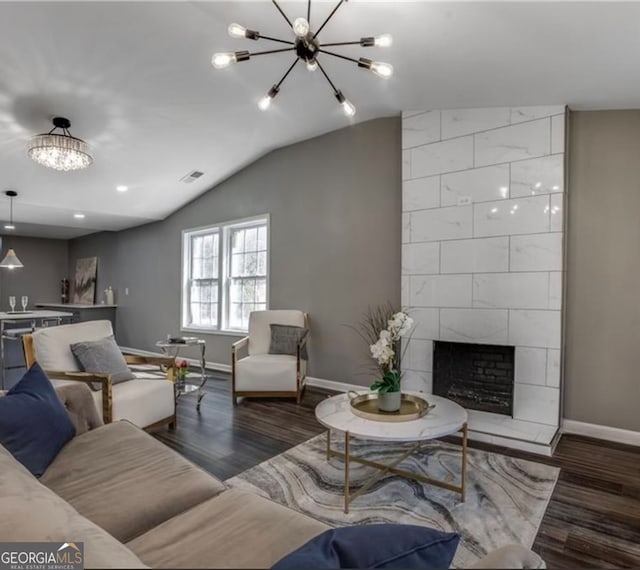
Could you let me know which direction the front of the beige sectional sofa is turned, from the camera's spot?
facing away from the viewer and to the right of the viewer

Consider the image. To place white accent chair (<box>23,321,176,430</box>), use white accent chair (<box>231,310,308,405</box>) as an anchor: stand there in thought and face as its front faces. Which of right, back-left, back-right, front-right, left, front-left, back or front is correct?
front-right

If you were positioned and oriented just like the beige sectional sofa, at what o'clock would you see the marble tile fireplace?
The marble tile fireplace is roughly at 12 o'clock from the beige sectional sofa.

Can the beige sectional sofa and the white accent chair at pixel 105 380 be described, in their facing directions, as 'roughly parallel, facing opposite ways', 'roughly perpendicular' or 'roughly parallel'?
roughly perpendicular

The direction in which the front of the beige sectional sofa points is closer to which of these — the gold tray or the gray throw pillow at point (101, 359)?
the gold tray

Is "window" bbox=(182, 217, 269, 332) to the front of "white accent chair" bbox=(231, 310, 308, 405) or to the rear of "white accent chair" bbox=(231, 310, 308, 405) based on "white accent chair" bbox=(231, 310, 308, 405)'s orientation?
to the rear

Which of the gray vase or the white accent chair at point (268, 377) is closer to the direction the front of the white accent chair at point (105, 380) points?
the gray vase

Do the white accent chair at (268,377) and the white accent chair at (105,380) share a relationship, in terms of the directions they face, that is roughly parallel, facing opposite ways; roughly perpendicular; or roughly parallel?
roughly perpendicular

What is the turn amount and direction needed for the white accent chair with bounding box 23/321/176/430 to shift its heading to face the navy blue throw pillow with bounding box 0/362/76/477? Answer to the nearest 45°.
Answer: approximately 45° to its right

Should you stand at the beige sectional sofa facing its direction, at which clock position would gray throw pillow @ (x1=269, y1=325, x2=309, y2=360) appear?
The gray throw pillow is roughly at 11 o'clock from the beige sectional sofa.
